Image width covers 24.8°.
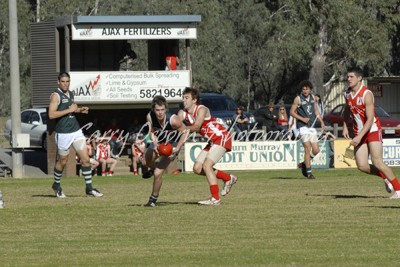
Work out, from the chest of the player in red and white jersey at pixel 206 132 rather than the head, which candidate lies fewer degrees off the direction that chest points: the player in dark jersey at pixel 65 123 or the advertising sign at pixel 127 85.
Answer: the player in dark jersey

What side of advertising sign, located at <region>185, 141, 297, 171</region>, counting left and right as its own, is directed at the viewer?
front

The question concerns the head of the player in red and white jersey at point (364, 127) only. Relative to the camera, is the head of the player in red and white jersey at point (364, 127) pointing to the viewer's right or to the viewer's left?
to the viewer's left

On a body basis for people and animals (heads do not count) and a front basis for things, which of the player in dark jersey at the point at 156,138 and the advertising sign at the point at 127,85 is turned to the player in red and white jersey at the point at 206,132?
the advertising sign

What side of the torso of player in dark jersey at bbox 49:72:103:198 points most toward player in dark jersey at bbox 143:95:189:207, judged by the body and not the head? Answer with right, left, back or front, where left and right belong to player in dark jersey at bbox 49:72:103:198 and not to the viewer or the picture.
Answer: front

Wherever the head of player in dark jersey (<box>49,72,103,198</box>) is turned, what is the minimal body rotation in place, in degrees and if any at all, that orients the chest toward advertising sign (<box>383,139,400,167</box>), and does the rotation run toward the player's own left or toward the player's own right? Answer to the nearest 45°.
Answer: approximately 90° to the player's own left

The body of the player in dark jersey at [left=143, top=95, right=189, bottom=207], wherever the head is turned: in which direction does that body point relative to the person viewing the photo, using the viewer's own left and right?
facing the viewer

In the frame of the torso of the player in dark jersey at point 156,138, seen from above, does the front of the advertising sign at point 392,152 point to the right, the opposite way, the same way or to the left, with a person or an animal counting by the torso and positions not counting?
the same way

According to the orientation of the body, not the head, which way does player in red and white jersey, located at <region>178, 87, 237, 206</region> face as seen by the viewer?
to the viewer's left

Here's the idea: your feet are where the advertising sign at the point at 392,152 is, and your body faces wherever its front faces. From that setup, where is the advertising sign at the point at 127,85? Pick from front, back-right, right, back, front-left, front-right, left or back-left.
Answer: right

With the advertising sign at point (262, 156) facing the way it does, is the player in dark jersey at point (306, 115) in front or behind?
in front

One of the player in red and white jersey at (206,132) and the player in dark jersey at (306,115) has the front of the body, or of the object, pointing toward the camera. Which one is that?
the player in dark jersey

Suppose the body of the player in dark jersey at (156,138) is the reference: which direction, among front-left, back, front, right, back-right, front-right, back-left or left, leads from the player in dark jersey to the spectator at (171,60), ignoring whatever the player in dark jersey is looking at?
back

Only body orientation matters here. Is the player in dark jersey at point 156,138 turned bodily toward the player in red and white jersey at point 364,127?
no

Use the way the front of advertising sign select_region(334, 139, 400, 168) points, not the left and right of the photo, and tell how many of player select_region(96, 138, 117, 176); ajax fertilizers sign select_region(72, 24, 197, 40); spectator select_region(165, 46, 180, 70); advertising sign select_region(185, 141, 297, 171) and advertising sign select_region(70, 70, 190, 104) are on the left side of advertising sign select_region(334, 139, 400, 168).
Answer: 0

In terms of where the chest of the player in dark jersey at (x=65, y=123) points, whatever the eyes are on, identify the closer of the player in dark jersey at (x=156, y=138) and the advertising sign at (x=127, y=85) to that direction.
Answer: the player in dark jersey

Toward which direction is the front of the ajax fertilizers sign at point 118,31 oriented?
toward the camera

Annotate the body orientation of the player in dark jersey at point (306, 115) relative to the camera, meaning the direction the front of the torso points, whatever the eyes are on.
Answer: toward the camera

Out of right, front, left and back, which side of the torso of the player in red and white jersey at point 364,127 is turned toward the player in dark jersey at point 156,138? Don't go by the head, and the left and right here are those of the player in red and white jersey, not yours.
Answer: front
